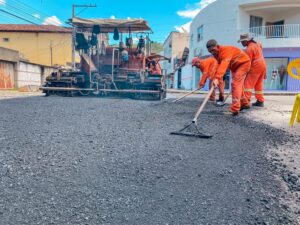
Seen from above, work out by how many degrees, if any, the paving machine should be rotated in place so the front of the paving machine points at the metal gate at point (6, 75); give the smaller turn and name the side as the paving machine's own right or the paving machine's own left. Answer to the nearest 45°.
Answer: approximately 45° to the paving machine's own left

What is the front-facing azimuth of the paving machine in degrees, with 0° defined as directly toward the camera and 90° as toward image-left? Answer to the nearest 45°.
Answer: approximately 180°

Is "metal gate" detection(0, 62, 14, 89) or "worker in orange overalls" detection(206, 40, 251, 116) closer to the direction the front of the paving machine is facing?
the metal gate

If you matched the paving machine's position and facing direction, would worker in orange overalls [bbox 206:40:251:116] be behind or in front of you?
behind
